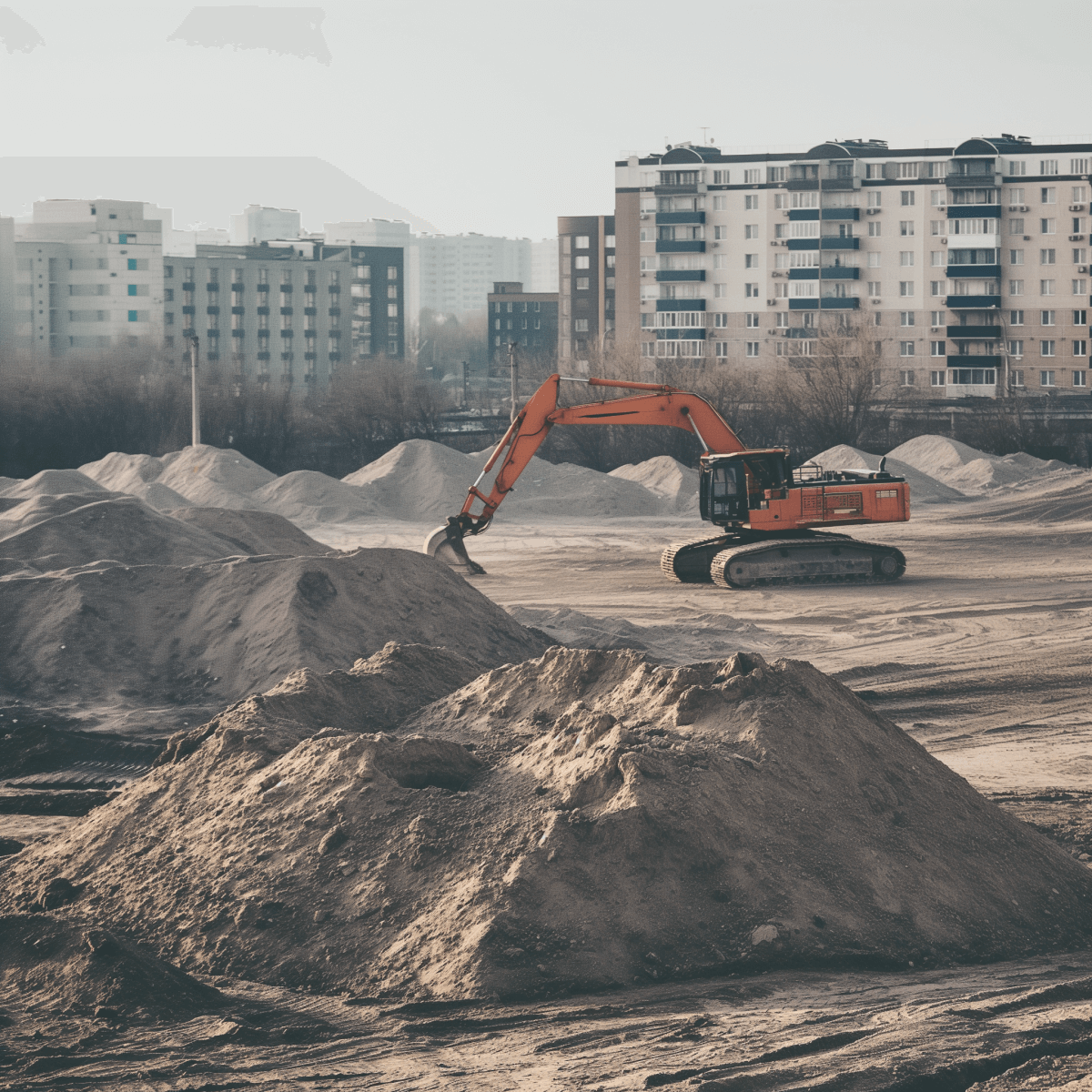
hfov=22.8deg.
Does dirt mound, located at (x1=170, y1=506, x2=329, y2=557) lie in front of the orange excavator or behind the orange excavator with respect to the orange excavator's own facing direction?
in front

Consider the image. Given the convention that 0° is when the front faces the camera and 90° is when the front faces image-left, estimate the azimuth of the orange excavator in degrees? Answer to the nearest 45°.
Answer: approximately 90°

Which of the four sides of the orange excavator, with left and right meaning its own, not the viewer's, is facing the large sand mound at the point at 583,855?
left

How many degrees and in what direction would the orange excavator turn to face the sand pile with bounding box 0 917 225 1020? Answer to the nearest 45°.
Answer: approximately 90° to its left

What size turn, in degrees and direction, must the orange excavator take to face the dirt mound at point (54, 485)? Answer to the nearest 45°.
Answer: approximately 45° to its right

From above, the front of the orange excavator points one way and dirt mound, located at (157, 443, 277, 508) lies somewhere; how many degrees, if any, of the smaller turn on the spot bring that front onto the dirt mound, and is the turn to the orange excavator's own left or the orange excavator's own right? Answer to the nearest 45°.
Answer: approximately 45° to the orange excavator's own right

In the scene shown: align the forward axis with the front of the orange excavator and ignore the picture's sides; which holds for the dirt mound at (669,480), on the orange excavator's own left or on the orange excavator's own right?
on the orange excavator's own right

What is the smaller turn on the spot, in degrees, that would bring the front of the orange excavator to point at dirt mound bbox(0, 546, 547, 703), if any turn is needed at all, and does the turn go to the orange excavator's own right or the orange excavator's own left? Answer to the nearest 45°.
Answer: approximately 45° to the orange excavator's own left
